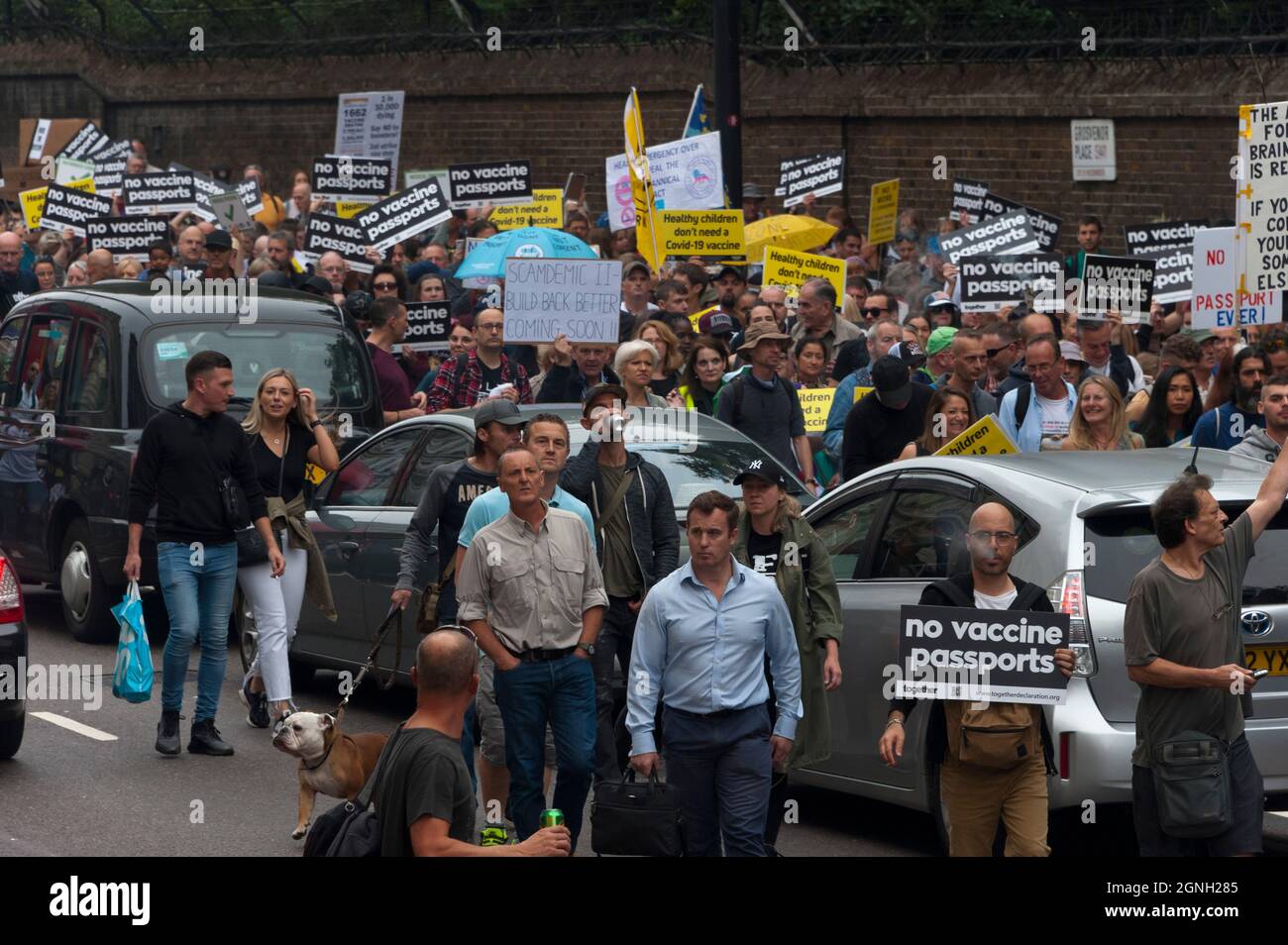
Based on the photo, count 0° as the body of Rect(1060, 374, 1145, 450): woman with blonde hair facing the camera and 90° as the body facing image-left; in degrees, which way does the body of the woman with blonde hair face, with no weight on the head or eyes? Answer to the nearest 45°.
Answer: approximately 0°

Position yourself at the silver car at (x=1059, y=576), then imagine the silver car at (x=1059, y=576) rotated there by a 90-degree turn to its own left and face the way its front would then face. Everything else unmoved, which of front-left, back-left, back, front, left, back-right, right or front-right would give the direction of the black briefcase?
front

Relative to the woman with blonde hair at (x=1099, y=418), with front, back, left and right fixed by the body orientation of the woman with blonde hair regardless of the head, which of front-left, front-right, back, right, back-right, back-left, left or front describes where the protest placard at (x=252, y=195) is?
back-right

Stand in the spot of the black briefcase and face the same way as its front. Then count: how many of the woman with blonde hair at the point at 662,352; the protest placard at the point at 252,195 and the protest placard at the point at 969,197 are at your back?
3

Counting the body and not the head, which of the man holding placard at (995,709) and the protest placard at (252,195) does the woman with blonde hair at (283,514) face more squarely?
the man holding placard

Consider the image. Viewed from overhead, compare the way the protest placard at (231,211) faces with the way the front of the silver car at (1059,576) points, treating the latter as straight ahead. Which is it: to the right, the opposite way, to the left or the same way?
the opposite way

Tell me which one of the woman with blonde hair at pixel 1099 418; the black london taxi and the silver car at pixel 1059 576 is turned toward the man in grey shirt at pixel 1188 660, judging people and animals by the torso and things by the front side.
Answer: the woman with blonde hair

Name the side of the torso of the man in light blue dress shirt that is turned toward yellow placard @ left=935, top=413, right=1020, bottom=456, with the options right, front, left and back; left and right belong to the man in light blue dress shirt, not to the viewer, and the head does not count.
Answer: back

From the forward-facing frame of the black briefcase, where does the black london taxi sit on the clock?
The black london taxi is roughly at 5 o'clock from the black briefcase.

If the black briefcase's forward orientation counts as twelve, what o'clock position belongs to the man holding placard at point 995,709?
The man holding placard is roughly at 9 o'clock from the black briefcase.
